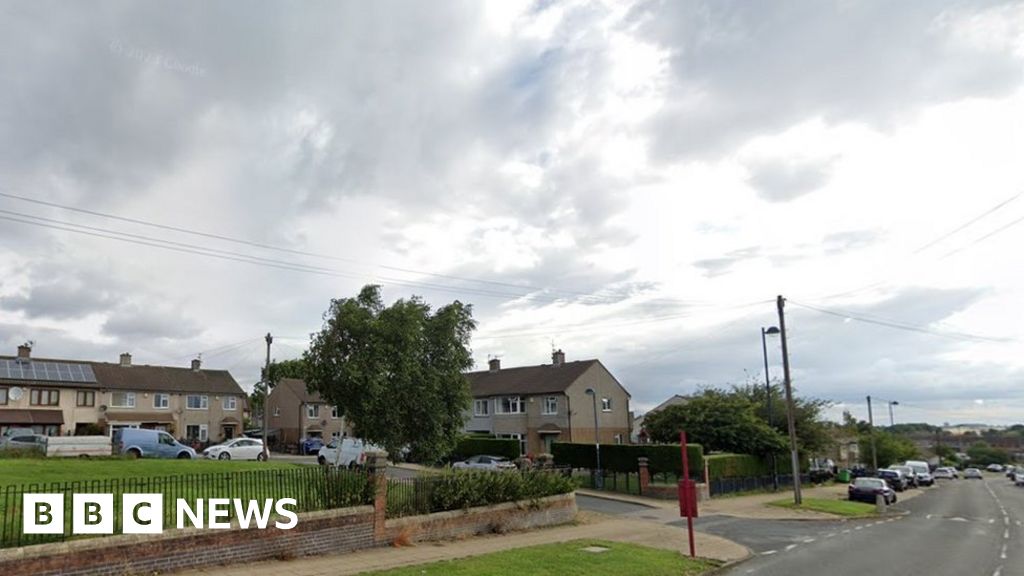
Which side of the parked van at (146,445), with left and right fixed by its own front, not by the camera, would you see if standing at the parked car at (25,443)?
back

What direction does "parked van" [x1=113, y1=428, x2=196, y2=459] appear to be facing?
to the viewer's right
